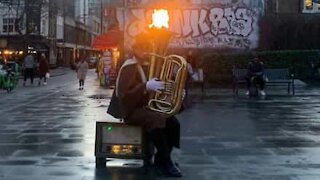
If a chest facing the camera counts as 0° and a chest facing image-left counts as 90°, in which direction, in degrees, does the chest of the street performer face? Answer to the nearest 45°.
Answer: approximately 270°

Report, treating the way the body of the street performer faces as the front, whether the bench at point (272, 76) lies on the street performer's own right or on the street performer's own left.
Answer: on the street performer's own left

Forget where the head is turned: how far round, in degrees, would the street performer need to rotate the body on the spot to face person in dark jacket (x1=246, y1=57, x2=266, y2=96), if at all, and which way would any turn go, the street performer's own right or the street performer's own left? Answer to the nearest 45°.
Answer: approximately 90° to the street performer's own left
